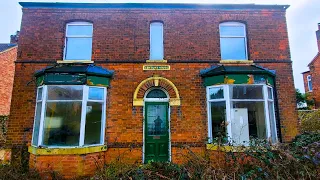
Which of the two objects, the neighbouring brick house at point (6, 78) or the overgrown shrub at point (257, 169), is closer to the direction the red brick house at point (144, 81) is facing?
the overgrown shrub

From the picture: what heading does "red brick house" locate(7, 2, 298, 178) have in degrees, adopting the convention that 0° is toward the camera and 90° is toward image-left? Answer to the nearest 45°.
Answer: approximately 0°

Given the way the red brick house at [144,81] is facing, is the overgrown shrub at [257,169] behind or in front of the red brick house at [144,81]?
in front

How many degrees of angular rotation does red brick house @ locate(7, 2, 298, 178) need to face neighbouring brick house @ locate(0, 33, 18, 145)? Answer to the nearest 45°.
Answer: approximately 135° to its right
